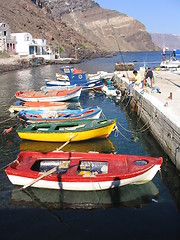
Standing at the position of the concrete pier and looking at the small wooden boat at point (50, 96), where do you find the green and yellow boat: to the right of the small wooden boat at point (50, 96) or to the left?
left

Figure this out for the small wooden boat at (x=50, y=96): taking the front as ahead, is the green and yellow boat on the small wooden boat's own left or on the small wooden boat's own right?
on the small wooden boat's own right

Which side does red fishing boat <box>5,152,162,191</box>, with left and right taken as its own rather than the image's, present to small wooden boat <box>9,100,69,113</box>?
left
